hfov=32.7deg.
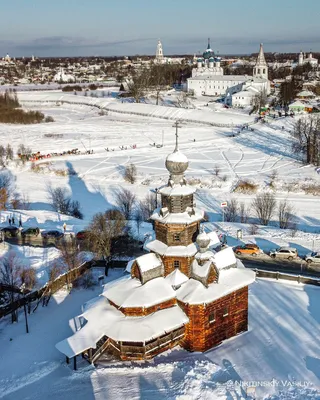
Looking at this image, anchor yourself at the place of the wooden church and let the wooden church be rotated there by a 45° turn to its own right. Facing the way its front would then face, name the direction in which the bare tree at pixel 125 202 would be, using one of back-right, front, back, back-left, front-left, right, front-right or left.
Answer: right

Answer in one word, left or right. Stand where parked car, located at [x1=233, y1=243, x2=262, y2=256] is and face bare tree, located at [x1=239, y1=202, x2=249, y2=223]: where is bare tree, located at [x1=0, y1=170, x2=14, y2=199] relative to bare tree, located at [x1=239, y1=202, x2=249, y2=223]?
left

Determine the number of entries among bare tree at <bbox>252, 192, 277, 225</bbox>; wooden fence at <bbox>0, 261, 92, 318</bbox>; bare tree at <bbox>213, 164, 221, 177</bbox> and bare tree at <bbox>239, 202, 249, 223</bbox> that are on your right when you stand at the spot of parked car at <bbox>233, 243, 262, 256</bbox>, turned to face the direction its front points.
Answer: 3

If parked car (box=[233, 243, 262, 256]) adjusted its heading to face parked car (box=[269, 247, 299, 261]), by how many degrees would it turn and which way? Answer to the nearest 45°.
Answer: approximately 180°

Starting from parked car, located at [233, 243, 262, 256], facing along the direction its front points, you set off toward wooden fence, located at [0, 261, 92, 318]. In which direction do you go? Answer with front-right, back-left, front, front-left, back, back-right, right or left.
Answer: front-left

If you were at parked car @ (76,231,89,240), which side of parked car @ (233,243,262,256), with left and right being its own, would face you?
front

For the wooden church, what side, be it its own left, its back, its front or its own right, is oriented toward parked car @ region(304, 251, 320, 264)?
back

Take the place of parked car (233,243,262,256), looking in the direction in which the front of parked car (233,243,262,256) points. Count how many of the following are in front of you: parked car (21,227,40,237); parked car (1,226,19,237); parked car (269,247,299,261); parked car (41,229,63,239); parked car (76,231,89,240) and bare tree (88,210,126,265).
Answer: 5

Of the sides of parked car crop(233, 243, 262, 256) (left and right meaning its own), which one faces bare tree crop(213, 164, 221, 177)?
right

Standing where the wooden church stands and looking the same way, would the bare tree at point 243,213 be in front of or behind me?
behind

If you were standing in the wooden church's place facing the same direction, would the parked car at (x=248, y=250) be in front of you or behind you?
behind

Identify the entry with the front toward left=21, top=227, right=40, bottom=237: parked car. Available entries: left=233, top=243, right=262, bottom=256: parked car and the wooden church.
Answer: left=233, top=243, right=262, bottom=256: parked car

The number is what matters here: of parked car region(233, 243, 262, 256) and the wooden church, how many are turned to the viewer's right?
0

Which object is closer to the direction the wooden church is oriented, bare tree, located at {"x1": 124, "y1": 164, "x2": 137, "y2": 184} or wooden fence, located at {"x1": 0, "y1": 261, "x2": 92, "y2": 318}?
the wooden fence

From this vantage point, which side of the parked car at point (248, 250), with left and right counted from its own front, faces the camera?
left

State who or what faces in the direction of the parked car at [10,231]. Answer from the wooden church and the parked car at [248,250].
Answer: the parked car at [248,250]
